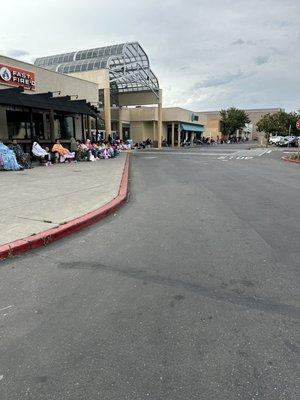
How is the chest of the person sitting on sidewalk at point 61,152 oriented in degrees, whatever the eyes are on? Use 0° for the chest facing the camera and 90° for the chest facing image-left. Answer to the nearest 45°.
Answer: approximately 315°

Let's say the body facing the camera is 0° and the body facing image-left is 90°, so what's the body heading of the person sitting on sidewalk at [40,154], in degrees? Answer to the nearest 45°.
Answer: approximately 315°

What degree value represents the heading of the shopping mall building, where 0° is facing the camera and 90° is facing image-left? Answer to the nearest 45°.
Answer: approximately 315°

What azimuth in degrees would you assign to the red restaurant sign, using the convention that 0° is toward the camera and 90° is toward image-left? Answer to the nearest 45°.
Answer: approximately 315°
